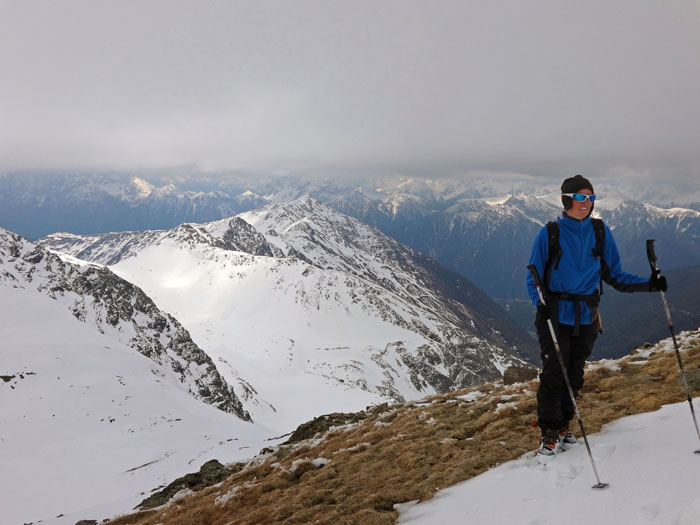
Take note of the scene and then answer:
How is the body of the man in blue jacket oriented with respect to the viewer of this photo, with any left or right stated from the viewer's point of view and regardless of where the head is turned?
facing the viewer
